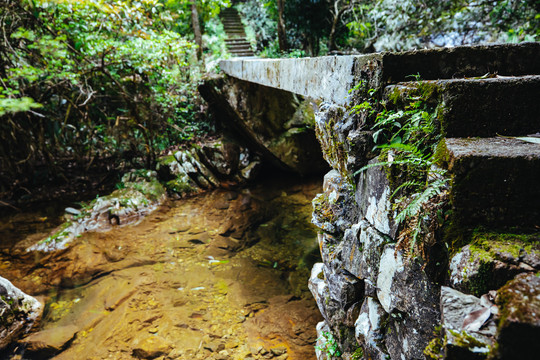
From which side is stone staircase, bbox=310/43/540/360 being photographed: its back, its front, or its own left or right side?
front

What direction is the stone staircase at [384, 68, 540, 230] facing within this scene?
toward the camera

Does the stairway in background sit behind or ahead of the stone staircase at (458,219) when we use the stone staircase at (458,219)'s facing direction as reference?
behind

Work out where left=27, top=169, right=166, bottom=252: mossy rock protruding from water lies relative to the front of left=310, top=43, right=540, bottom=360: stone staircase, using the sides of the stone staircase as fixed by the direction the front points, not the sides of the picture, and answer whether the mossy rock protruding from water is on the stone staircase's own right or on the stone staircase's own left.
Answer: on the stone staircase's own right
